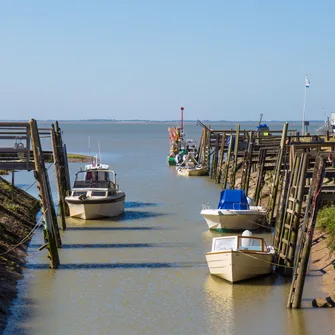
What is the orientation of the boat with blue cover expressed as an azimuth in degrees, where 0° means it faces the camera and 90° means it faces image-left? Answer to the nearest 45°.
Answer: approximately 45°

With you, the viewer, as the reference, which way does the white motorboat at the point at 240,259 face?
facing the viewer

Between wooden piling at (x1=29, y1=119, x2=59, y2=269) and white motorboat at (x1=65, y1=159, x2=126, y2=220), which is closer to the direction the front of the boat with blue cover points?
the wooden piling

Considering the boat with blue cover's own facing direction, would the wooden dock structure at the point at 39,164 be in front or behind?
in front

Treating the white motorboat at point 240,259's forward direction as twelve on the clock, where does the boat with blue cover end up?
The boat with blue cover is roughly at 6 o'clock from the white motorboat.

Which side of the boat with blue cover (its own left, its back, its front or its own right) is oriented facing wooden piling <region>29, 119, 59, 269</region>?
front

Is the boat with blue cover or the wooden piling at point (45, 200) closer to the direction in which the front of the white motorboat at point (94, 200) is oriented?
the wooden piling

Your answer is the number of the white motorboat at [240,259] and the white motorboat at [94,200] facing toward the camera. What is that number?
2

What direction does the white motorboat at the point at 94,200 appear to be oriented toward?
toward the camera

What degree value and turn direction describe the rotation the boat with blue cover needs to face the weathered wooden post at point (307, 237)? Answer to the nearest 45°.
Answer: approximately 45° to its left

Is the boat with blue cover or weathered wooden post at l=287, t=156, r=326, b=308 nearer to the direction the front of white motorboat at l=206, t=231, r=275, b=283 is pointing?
the weathered wooden post
